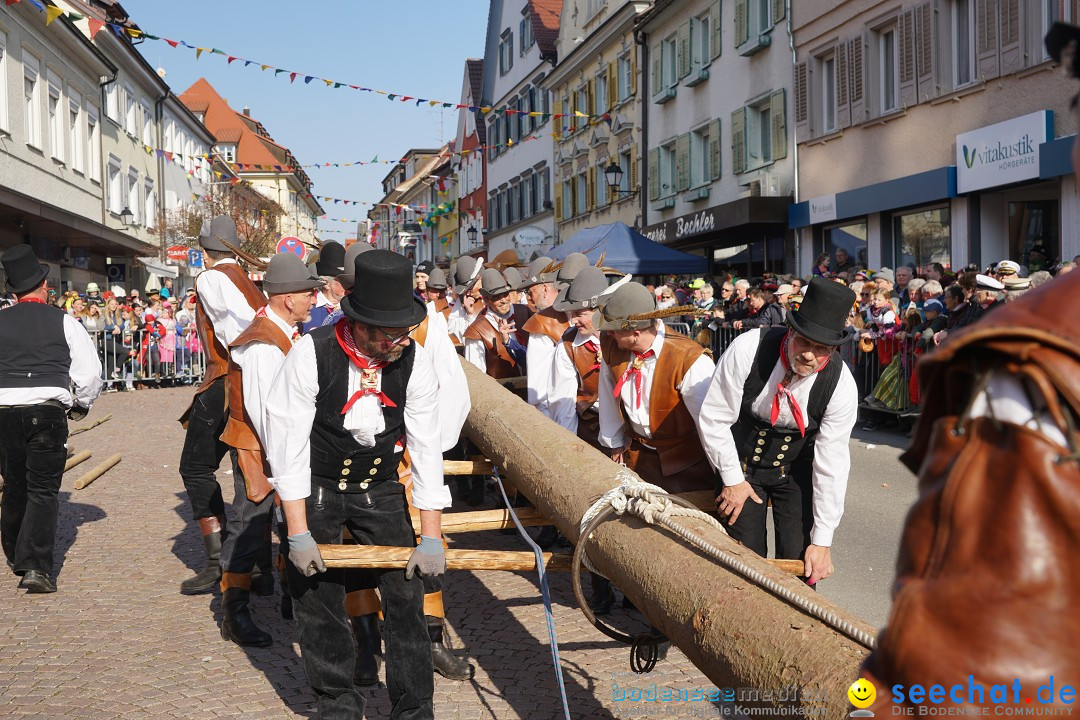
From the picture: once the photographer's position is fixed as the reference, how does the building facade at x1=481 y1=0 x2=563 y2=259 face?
facing the viewer and to the left of the viewer

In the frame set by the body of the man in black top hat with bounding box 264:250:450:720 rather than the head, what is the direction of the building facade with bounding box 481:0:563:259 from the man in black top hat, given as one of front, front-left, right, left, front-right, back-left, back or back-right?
back

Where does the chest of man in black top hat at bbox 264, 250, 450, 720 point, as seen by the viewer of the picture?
toward the camera

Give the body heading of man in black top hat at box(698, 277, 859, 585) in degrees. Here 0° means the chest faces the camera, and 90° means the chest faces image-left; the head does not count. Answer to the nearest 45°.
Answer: approximately 0°

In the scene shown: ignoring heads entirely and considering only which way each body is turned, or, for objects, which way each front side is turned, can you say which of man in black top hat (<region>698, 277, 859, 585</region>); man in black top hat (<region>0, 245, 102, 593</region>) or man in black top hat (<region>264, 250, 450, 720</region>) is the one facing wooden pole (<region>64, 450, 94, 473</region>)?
man in black top hat (<region>0, 245, 102, 593</region>)

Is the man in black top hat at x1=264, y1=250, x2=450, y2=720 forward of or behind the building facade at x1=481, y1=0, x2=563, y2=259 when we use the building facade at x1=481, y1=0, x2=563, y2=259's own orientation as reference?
forward

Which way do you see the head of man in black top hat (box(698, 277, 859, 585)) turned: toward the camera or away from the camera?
toward the camera

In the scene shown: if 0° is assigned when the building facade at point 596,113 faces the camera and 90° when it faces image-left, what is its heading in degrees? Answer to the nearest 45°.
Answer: approximately 45°

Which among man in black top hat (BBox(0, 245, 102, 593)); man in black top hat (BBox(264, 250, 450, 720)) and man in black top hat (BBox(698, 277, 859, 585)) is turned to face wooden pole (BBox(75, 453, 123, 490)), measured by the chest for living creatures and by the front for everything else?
man in black top hat (BBox(0, 245, 102, 593))

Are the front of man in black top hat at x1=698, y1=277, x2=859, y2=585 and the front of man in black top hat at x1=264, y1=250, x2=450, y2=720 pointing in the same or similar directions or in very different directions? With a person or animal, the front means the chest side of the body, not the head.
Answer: same or similar directions

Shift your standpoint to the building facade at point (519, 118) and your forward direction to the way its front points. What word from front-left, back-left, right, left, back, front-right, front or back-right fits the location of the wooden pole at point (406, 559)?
front-left
